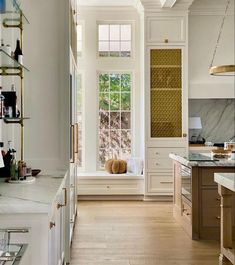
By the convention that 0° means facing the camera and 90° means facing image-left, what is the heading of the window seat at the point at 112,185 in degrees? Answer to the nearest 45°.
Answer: approximately 0°

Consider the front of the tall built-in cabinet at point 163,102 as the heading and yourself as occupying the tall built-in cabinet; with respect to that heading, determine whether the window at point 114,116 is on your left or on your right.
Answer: on your right
